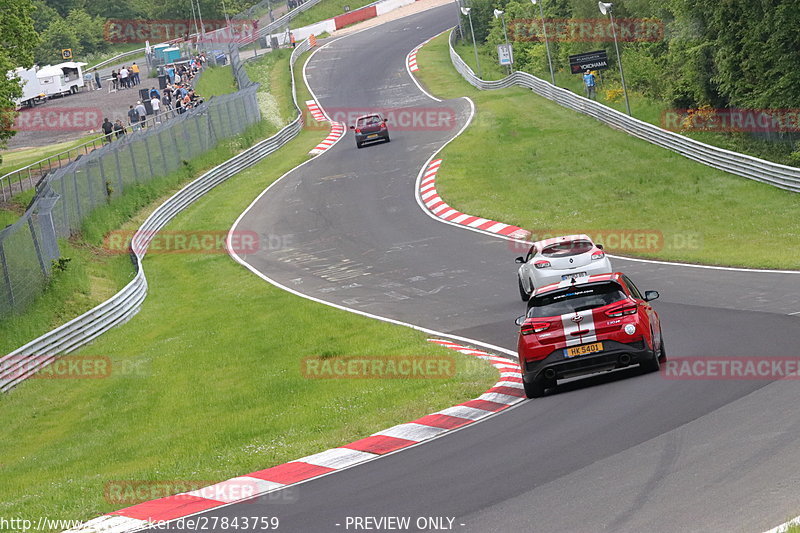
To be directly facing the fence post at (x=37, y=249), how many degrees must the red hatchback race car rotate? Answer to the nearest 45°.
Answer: approximately 45° to its left

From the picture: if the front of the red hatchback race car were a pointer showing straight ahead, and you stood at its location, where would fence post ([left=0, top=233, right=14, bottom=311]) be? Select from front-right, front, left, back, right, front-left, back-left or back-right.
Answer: front-left

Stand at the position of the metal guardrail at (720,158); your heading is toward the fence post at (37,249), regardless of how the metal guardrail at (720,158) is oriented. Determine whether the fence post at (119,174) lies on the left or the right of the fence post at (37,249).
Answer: right

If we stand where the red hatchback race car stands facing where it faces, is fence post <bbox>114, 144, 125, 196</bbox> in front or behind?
in front

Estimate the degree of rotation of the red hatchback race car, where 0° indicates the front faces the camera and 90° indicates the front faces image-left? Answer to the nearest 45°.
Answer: approximately 180°

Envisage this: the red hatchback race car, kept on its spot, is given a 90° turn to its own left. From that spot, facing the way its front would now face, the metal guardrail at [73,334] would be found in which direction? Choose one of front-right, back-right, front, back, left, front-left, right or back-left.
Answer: front-right

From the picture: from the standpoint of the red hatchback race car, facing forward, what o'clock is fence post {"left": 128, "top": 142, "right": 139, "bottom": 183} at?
The fence post is roughly at 11 o'clock from the red hatchback race car.
